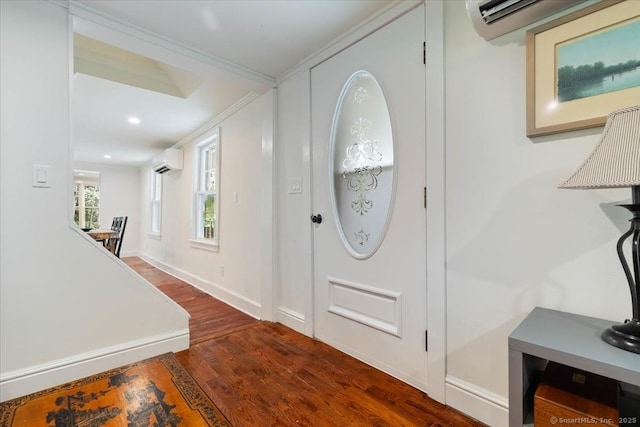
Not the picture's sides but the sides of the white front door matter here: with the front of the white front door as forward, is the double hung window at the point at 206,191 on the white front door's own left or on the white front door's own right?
on the white front door's own right

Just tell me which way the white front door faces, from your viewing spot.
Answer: facing the viewer and to the left of the viewer

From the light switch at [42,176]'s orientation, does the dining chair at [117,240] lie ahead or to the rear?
to the rear

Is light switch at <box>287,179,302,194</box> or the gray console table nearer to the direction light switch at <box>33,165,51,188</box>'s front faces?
the gray console table

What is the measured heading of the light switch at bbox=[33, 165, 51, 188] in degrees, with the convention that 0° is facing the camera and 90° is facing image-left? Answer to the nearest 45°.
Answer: approximately 0°

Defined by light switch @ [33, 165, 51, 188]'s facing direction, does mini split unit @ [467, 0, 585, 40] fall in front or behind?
in front

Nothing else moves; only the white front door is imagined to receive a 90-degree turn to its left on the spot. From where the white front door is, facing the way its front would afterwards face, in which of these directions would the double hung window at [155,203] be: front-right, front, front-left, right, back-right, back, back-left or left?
back

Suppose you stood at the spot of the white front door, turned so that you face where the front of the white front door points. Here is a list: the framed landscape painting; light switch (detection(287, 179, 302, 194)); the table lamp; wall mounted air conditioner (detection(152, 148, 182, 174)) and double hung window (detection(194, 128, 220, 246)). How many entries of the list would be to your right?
3

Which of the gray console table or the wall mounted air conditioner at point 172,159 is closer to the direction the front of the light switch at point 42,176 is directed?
the gray console table

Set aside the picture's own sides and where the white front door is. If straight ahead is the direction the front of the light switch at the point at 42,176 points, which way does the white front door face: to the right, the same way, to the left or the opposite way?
to the right

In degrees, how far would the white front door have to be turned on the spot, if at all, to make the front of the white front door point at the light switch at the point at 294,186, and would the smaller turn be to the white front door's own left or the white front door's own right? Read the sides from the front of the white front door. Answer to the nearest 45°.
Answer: approximately 90° to the white front door's own right

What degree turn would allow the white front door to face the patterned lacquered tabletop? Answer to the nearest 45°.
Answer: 0° — it already faces it
